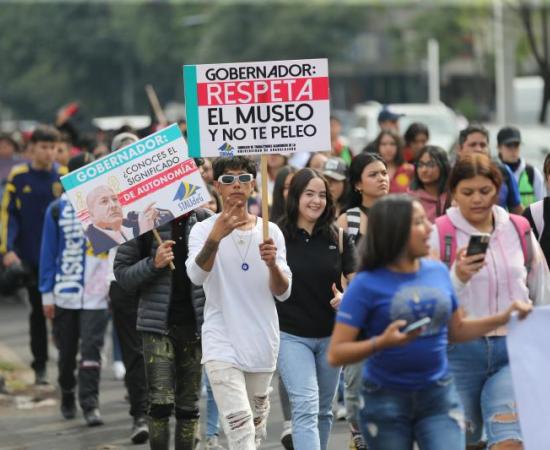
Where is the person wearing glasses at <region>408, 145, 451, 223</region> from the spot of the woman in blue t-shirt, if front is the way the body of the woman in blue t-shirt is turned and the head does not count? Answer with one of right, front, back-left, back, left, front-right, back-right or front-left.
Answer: back-left

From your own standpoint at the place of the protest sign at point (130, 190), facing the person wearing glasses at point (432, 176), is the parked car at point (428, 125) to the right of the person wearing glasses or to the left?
left

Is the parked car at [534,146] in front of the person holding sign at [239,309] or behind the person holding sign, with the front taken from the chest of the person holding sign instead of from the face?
behind

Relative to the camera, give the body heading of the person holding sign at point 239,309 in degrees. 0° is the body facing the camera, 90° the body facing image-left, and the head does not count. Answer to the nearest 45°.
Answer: approximately 0°

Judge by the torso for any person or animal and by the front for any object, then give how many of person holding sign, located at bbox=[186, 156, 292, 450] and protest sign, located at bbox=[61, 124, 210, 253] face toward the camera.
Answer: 2

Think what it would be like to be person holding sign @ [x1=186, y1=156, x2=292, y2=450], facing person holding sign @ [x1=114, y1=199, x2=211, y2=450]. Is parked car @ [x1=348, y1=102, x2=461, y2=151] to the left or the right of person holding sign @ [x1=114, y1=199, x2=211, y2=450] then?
right

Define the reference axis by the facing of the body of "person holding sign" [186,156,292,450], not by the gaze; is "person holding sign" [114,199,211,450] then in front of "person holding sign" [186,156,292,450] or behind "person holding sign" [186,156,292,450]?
behind

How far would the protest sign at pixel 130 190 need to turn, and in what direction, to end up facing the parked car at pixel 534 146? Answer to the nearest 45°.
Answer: approximately 135° to its left

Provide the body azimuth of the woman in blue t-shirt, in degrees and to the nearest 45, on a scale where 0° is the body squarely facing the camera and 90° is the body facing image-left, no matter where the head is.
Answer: approximately 315°

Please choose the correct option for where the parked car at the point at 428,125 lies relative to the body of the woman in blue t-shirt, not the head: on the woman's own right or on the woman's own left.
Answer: on the woman's own left
